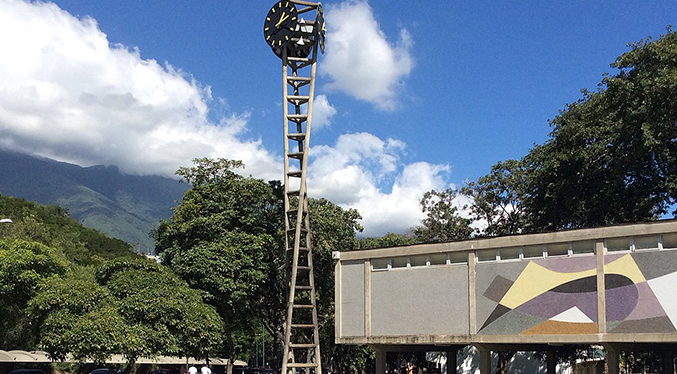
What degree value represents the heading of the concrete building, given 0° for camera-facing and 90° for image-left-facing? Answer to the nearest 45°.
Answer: approximately 45°

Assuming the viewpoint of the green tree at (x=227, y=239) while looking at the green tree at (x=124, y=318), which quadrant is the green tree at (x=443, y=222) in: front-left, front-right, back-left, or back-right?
back-left

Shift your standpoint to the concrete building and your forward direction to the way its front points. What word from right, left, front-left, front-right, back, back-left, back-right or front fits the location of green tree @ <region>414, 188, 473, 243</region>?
back-right

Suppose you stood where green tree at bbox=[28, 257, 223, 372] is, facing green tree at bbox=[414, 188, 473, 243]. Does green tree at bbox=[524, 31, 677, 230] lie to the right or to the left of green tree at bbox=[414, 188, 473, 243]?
right

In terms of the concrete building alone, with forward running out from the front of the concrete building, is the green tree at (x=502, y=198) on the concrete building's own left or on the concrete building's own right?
on the concrete building's own right

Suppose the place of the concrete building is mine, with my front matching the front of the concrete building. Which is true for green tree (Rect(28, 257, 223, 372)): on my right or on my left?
on my right

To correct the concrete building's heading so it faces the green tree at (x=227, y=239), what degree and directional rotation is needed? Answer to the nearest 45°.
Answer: approximately 90° to its right

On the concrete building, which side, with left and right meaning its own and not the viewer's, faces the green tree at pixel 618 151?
back
